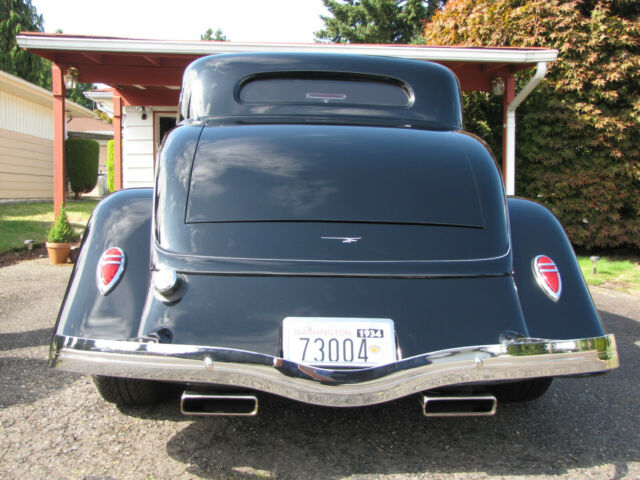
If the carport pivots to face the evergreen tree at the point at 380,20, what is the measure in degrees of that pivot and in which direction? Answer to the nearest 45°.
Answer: approximately 180°

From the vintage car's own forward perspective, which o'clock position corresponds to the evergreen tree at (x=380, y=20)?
The evergreen tree is roughly at 12 o'clock from the vintage car.

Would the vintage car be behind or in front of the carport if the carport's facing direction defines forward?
in front

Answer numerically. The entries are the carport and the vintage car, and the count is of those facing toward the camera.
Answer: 1

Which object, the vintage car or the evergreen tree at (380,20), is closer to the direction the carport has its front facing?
the vintage car

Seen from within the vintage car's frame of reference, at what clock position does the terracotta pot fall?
The terracotta pot is roughly at 11 o'clock from the vintage car.

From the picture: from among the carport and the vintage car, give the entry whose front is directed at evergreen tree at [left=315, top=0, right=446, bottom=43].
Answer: the vintage car

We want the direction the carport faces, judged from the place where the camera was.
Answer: facing the viewer

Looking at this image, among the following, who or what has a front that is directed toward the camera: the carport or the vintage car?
the carport

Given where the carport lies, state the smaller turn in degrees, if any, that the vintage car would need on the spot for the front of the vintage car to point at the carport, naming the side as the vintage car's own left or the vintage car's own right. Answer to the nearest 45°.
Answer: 0° — it already faces it

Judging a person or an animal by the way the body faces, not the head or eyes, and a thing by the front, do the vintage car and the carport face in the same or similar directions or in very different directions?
very different directions

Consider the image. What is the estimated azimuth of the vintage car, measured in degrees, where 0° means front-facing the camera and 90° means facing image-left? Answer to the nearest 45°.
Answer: approximately 180°

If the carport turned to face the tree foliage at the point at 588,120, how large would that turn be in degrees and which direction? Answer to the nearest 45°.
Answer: approximately 90° to its left
